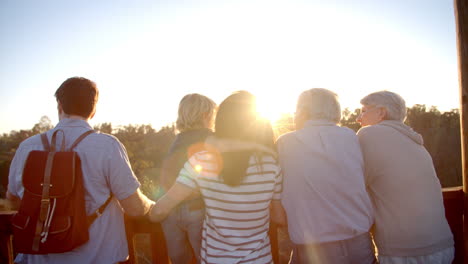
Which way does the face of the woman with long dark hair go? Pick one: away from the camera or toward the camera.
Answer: away from the camera

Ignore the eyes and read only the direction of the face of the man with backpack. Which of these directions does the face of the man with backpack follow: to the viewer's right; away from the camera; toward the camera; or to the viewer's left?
away from the camera

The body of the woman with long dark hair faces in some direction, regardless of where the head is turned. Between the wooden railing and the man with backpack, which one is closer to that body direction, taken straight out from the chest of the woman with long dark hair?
the wooden railing

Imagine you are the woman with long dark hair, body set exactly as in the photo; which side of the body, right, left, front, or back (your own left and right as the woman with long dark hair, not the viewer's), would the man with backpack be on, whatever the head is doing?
left

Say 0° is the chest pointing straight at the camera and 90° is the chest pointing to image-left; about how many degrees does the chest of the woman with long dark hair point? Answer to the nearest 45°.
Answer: approximately 180°
